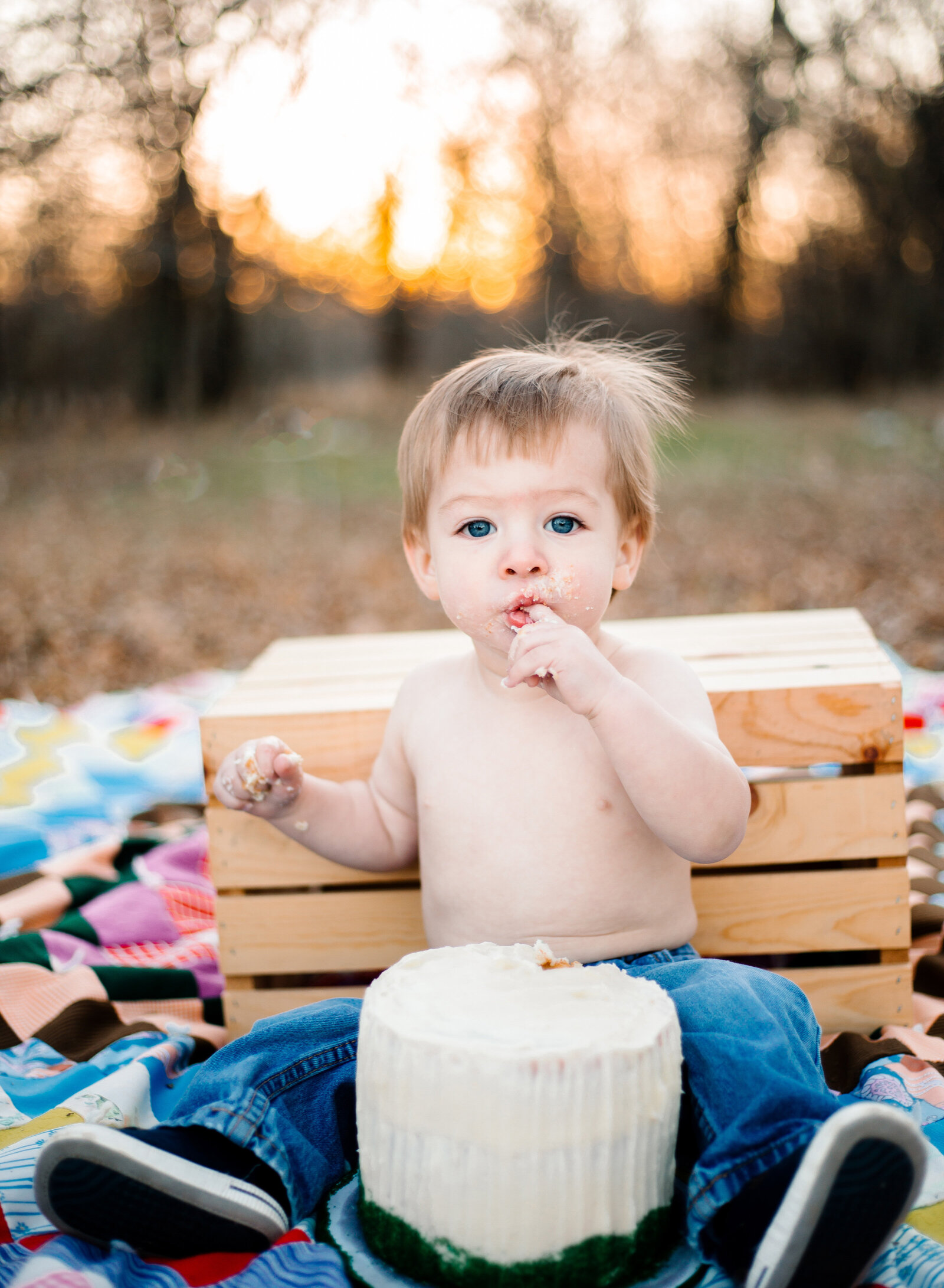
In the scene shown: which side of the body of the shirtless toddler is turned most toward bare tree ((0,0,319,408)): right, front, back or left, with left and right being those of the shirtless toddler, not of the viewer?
back

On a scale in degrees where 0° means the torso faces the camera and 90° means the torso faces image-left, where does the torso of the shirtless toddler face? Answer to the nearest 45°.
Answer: approximately 0°
